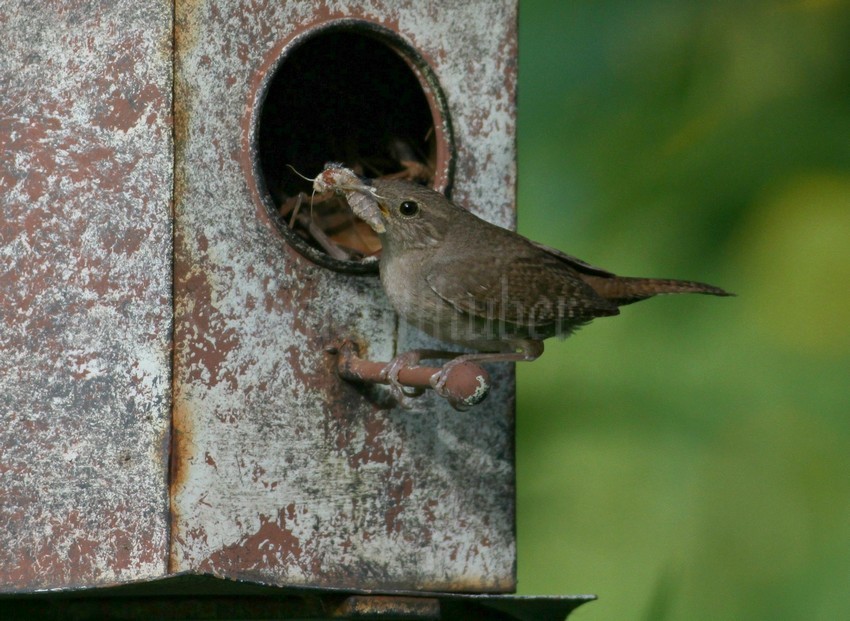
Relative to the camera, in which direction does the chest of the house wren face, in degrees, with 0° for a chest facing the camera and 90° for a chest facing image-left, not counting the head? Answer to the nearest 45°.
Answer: approximately 90°

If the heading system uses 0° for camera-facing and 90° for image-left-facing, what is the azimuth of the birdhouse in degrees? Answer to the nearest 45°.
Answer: approximately 315°
